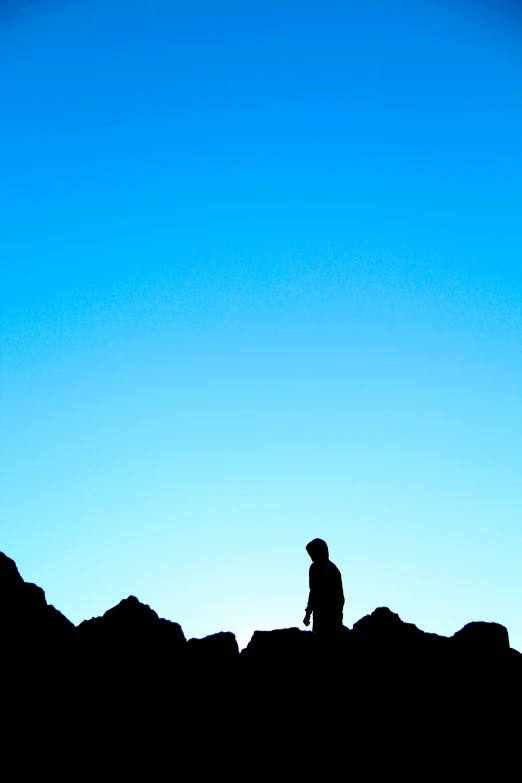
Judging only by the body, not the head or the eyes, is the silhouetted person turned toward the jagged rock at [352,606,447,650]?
no

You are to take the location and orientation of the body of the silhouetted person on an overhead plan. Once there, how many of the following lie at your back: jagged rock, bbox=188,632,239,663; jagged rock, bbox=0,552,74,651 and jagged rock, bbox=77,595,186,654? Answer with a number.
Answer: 0

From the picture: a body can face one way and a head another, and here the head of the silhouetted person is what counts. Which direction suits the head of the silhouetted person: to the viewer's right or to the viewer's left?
to the viewer's left

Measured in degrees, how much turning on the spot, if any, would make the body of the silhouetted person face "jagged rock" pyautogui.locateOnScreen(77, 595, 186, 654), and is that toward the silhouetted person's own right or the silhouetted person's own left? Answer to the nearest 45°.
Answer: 0° — they already face it

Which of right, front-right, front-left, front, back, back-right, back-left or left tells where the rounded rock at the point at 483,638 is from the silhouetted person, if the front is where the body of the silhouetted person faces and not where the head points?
back

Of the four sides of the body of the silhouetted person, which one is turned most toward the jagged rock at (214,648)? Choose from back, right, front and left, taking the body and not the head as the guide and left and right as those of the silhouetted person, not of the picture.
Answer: front

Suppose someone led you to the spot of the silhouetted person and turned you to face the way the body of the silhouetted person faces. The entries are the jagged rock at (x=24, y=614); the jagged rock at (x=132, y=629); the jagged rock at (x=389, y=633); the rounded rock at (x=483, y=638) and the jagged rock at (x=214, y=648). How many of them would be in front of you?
3

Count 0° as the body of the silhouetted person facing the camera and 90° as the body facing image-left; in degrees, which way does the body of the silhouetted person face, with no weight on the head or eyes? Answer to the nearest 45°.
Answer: approximately 90°

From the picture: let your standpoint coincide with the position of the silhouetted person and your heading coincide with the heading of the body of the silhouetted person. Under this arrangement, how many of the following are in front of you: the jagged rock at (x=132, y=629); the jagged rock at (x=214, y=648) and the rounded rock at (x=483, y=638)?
2

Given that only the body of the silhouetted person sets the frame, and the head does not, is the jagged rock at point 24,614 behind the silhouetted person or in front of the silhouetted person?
in front
